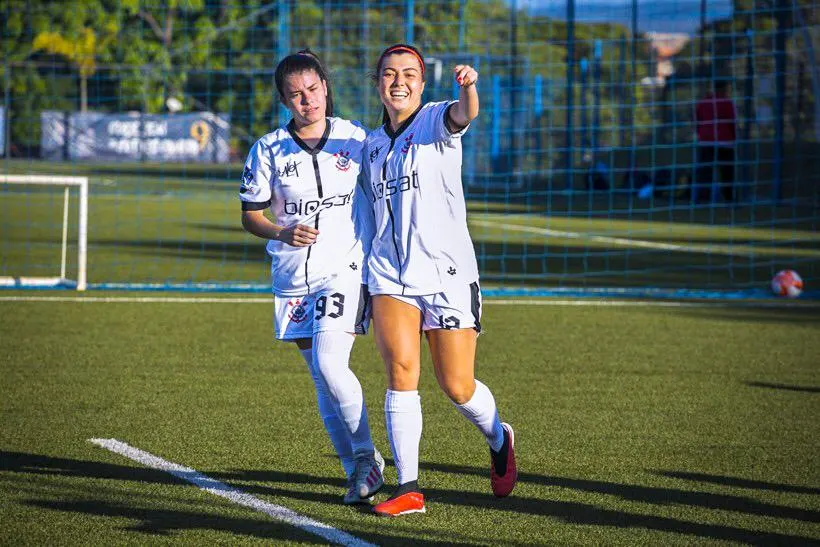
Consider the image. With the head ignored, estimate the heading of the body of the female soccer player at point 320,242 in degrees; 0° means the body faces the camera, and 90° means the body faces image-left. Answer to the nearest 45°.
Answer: approximately 0°

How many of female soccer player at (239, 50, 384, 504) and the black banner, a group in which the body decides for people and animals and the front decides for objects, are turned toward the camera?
2

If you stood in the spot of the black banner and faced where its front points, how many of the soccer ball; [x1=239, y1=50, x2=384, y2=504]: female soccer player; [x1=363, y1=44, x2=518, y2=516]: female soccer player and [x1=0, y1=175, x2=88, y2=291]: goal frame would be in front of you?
4

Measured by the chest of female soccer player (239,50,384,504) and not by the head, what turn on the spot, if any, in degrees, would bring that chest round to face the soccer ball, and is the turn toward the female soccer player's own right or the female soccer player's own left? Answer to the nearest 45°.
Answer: approximately 135° to the female soccer player's own left

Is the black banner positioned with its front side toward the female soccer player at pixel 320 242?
yes

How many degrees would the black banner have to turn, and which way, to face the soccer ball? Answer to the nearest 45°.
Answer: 0° — it already faces it

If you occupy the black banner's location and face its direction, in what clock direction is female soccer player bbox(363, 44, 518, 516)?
The female soccer player is roughly at 12 o'clock from the black banner.
